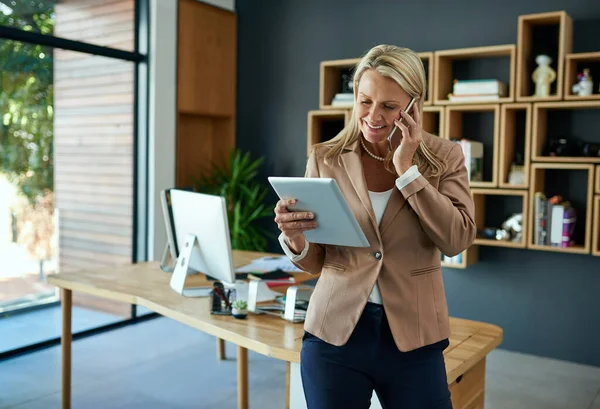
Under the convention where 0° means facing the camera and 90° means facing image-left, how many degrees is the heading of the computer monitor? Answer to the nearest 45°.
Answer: approximately 225°

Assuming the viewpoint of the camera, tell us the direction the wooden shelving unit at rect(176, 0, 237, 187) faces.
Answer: facing the viewer and to the right of the viewer

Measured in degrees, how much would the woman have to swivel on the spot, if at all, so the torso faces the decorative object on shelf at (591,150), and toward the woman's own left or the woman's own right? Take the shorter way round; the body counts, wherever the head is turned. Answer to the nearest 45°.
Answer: approximately 135° to the woman's own left

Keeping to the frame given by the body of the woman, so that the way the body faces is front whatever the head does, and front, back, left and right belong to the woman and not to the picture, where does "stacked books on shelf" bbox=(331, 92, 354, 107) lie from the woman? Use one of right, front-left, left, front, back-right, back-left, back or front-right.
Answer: back

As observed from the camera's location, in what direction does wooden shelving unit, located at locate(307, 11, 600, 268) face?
facing the viewer and to the left of the viewer

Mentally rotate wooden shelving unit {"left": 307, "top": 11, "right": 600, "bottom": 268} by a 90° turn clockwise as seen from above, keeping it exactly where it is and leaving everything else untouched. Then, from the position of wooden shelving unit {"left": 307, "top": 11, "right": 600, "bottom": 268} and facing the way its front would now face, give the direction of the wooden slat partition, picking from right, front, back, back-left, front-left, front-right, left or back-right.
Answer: front-left

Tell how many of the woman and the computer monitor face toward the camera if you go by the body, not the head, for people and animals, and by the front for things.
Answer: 1

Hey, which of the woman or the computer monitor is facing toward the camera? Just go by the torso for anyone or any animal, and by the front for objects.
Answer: the woman

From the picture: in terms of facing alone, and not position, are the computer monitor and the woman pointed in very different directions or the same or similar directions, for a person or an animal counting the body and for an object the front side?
very different directions

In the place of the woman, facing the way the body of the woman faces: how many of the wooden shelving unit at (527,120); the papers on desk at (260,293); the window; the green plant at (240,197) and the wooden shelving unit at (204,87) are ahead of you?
0

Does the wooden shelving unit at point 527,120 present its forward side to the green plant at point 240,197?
no

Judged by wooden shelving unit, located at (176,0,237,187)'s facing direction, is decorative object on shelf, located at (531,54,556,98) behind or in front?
in front

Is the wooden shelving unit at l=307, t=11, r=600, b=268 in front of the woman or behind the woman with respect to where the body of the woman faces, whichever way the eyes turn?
behind

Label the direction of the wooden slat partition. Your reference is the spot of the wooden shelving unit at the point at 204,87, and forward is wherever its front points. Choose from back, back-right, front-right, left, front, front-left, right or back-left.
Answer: right

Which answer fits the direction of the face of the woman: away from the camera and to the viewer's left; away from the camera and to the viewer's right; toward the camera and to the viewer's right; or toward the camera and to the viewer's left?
toward the camera and to the viewer's left

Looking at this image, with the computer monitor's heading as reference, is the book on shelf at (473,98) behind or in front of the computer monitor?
in front

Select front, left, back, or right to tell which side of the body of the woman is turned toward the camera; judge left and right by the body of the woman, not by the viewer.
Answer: front
